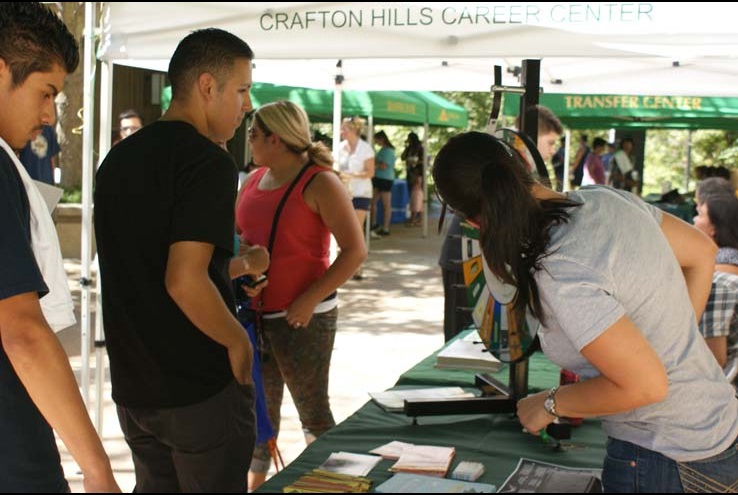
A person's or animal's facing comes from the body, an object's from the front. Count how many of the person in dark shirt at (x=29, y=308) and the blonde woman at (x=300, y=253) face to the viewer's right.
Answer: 1

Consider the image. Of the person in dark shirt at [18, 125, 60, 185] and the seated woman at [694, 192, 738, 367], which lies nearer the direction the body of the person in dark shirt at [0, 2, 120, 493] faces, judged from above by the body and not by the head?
the seated woman

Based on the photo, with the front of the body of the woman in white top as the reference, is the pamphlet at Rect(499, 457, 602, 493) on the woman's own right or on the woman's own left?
on the woman's own left

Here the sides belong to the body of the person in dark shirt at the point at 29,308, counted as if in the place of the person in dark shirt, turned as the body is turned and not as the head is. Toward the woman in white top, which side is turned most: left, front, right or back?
left

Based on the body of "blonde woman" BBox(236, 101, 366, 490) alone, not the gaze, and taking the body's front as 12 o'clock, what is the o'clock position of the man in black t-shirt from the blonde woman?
The man in black t-shirt is roughly at 11 o'clock from the blonde woman.

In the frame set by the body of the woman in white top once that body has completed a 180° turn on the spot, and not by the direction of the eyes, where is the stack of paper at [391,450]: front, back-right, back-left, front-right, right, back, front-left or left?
back-right

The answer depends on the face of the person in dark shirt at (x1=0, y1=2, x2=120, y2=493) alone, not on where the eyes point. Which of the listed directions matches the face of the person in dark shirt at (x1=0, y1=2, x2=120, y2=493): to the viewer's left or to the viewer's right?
to the viewer's right

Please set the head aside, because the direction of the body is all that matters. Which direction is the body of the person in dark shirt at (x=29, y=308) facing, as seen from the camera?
to the viewer's right
